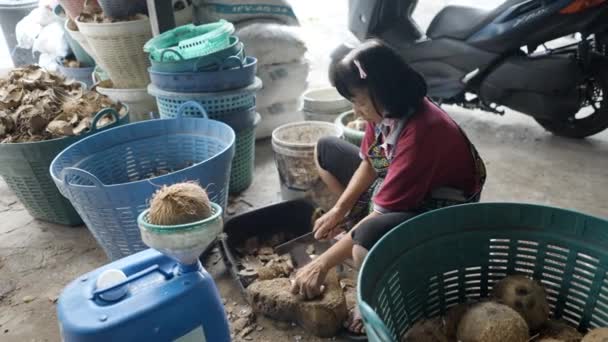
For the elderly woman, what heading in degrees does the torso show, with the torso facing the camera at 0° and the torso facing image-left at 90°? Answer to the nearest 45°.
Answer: approximately 90°

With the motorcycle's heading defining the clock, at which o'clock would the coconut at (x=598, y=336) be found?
The coconut is roughly at 9 o'clock from the motorcycle.

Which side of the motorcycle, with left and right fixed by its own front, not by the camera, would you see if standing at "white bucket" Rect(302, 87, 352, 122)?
front

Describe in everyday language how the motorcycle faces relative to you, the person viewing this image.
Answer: facing to the left of the viewer

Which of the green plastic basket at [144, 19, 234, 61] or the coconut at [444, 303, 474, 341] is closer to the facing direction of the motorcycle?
the green plastic basket

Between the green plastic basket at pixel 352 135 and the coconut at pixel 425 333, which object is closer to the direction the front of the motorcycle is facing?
the green plastic basket

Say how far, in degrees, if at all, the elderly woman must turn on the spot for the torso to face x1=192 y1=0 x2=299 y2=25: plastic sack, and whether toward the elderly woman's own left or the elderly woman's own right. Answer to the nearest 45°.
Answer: approximately 45° to the elderly woman's own right

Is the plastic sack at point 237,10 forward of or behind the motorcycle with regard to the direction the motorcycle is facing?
forward

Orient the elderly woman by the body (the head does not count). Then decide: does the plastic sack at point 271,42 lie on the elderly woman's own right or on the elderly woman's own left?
on the elderly woman's own right

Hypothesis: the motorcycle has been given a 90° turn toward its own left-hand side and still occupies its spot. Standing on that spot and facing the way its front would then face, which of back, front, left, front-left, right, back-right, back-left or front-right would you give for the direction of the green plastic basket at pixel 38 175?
front-right

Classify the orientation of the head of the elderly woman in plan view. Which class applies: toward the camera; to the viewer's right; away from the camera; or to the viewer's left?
to the viewer's left

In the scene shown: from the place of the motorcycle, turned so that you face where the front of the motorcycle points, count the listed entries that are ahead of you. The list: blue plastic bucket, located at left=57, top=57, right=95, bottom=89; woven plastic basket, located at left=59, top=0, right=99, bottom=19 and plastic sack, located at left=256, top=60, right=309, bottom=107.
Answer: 3

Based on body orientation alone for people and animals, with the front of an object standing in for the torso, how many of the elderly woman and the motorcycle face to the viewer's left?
2
